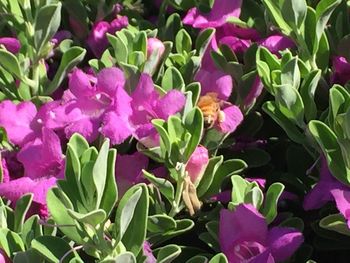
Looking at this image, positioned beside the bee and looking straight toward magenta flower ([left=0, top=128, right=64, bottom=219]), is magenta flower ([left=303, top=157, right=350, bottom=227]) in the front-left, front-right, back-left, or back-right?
back-left

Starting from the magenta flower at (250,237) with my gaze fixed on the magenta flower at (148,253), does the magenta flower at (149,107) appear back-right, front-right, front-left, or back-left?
front-right

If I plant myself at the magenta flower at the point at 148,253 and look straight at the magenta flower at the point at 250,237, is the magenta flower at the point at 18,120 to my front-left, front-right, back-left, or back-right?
back-left

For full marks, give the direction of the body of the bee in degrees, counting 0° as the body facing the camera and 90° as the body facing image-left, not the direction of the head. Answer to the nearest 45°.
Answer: approximately 180°

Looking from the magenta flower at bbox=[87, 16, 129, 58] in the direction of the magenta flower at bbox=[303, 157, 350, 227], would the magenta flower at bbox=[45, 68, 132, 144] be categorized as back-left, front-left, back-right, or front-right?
front-right
